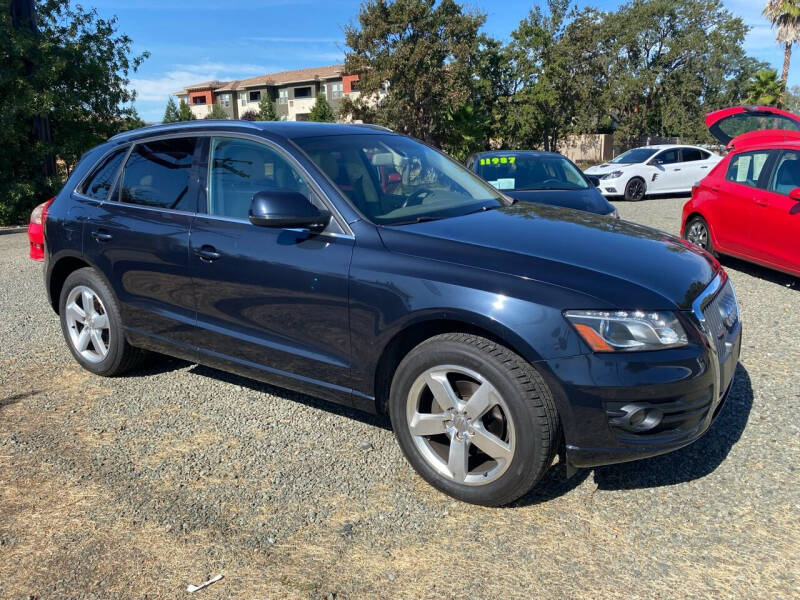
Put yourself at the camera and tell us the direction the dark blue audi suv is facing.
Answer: facing the viewer and to the right of the viewer

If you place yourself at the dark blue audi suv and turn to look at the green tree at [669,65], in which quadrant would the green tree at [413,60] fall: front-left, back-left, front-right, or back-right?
front-left

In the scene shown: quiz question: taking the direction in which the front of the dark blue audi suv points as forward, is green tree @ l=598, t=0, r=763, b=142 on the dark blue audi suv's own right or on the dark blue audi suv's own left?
on the dark blue audi suv's own left

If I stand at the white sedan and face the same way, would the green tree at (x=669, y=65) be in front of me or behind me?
behind

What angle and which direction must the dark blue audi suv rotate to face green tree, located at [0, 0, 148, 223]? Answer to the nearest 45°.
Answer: approximately 180°

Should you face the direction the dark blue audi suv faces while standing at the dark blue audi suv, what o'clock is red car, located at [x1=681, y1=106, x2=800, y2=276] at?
The red car is roughly at 9 o'clock from the dark blue audi suv.

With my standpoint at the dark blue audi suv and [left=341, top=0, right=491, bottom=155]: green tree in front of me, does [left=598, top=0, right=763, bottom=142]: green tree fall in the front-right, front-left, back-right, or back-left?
front-right

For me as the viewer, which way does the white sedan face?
facing the viewer and to the left of the viewer
